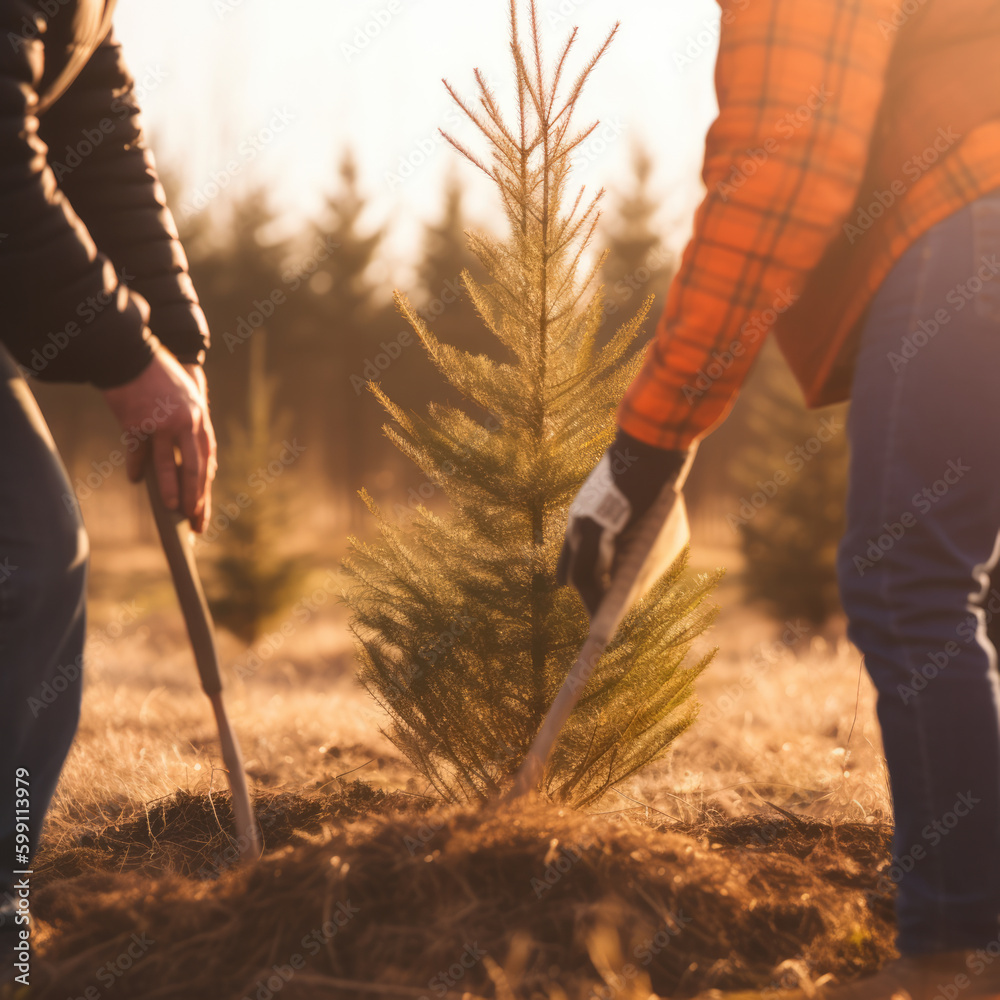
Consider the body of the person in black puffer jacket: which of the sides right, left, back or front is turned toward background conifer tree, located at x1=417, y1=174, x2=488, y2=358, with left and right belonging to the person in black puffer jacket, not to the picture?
left

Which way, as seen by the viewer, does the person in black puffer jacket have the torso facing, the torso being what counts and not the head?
to the viewer's right

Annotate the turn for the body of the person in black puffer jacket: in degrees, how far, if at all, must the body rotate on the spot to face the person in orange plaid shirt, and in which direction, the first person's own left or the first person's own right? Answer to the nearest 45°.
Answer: approximately 45° to the first person's own right

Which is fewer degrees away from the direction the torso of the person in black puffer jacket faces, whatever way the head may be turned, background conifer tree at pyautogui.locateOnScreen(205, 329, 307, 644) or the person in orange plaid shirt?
the person in orange plaid shirt

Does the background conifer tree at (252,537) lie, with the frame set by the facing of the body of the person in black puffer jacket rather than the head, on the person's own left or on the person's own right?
on the person's own left

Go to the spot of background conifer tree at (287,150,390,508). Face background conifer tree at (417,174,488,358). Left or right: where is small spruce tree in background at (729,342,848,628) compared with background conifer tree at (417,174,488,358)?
right
